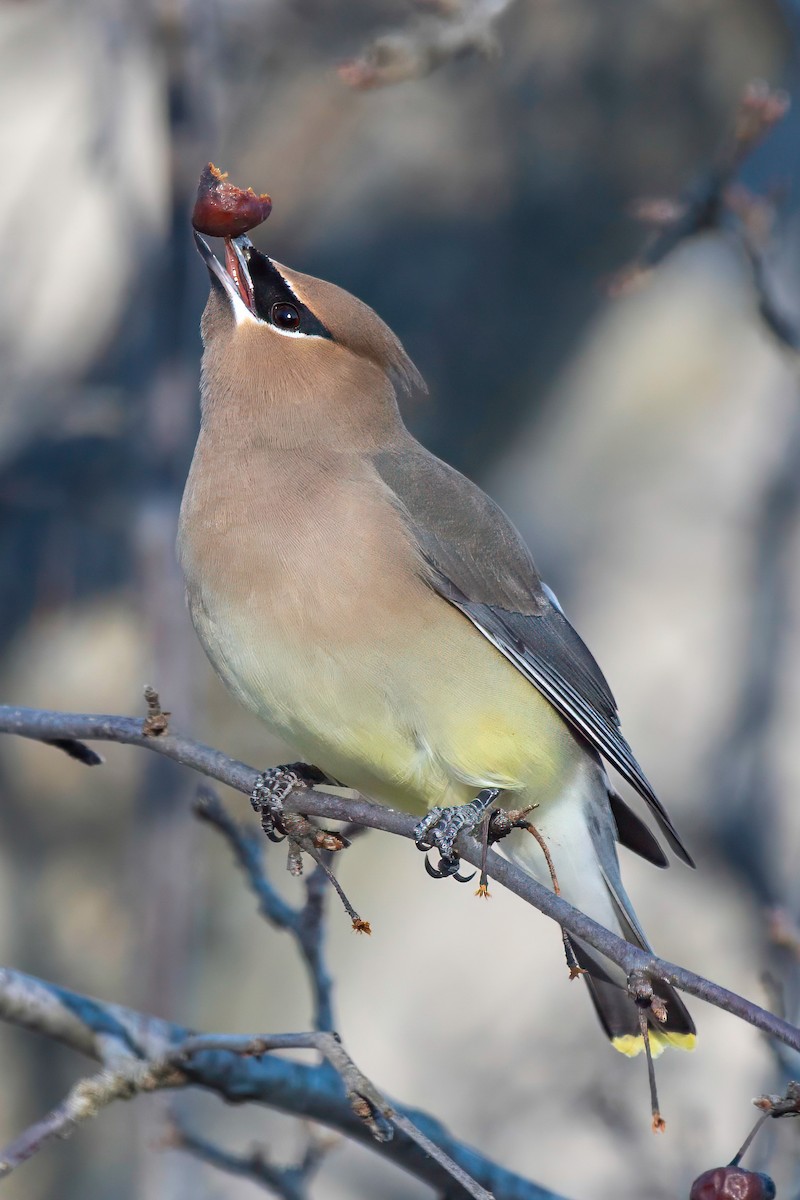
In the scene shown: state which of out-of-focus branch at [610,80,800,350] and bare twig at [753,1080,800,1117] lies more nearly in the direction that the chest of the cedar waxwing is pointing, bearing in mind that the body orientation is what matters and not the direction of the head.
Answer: the bare twig

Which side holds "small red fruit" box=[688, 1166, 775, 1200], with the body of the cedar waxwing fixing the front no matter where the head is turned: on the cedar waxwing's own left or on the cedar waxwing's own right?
on the cedar waxwing's own left

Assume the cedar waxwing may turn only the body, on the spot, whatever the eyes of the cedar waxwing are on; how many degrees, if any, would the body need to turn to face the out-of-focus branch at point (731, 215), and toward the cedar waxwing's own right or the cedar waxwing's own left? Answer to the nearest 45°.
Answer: approximately 135° to the cedar waxwing's own right
